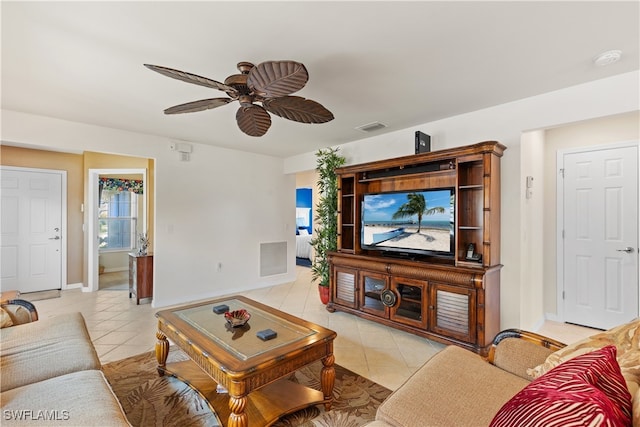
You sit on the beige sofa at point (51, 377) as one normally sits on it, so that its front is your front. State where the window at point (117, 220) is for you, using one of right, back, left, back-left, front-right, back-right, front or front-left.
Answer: left

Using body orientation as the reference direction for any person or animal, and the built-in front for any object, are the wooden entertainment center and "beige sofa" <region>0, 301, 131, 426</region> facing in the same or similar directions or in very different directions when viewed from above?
very different directions

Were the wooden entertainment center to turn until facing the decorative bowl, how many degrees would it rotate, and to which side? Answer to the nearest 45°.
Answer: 0° — it already faces it

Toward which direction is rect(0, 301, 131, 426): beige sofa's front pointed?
to the viewer's right

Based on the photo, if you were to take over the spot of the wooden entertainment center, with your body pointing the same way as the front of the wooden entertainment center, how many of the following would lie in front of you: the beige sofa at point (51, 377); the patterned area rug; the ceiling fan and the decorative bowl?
4

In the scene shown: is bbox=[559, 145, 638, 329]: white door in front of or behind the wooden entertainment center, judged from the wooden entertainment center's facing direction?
behind

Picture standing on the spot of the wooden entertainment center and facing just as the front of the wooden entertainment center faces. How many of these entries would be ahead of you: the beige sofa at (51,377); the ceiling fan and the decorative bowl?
3

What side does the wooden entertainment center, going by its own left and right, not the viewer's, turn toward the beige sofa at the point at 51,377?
front

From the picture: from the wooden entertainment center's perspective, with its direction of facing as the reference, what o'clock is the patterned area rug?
The patterned area rug is roughly at 12 o'clock from the wooden entertainment center.

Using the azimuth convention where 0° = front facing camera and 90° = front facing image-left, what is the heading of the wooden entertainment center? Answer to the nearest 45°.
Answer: approximately 45°

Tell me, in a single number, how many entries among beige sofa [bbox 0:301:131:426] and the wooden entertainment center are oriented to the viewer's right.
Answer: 1
